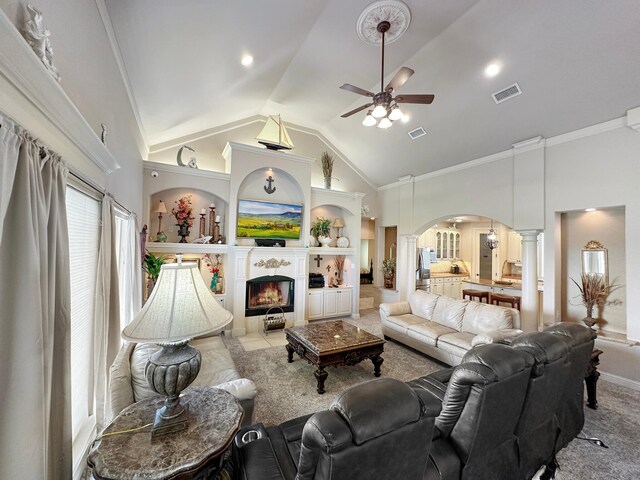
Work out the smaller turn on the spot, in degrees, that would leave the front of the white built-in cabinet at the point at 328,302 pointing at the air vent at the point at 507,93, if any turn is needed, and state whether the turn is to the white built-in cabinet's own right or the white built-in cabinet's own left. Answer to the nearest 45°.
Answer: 0° — it already faces it

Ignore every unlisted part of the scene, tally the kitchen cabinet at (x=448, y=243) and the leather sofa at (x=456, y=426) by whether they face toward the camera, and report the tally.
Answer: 1

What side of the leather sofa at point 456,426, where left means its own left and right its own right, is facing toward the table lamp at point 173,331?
left

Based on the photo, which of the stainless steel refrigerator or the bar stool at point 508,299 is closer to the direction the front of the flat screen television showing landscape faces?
the bar stool

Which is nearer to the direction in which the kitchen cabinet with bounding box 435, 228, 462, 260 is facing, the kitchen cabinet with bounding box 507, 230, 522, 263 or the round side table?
the round side table

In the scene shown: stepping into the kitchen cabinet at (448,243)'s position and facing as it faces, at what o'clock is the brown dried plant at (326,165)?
The brown dried plant is roughly at 1 o'clock from the kitchen cabinet.

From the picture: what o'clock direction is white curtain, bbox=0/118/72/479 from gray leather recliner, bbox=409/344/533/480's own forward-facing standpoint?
The white curtain is roughly at 9 o'clock from the gray leather recliner.

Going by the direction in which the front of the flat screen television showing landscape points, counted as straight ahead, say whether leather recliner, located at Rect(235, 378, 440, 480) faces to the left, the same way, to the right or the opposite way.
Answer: the opposite way

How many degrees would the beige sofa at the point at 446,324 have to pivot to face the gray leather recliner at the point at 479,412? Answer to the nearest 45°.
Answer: approximately 45° to its left

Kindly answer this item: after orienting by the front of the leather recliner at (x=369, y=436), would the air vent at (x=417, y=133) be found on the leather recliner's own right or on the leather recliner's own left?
on the leather recliner's own right

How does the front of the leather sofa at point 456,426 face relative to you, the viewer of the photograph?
facing away from the viewer and to the left of the viewer

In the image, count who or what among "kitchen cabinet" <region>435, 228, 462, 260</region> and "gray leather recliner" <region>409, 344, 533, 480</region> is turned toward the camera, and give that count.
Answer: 1
